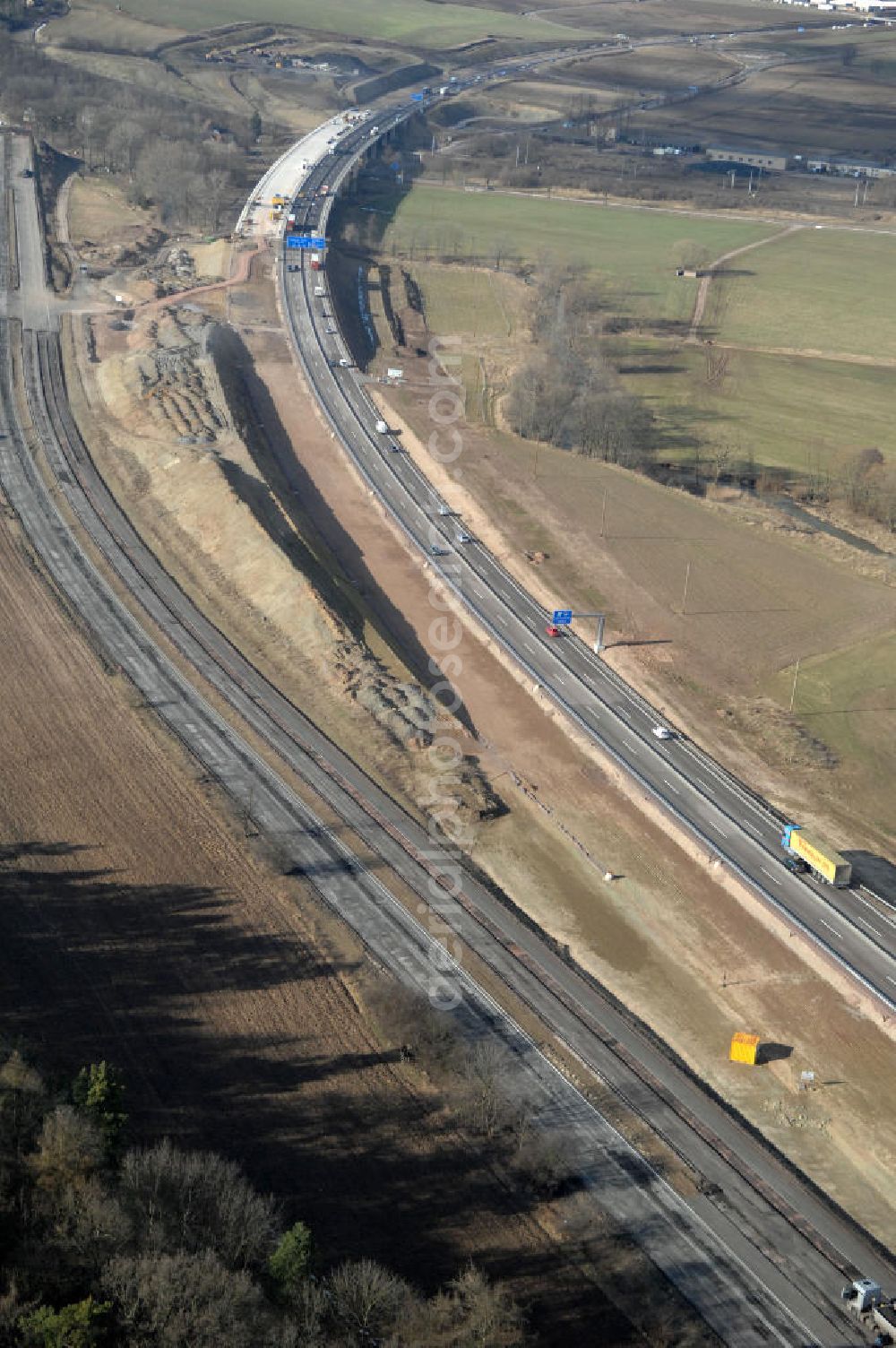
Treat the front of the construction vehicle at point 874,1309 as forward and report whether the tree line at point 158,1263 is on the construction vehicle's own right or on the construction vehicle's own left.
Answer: on the construction vehicle's own left

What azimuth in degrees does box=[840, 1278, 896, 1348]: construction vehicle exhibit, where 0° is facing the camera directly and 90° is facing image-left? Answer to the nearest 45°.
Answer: approximately 135°
